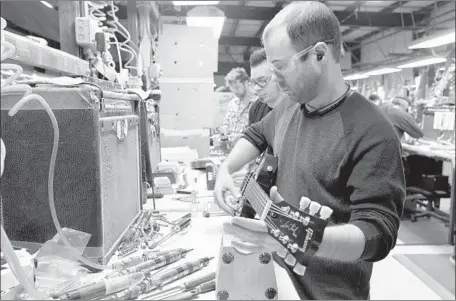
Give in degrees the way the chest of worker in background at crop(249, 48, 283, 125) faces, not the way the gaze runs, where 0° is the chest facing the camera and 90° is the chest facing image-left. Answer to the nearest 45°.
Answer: approximately 45°

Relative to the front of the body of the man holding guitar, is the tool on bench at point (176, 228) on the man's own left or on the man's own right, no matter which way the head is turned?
on the man's own right

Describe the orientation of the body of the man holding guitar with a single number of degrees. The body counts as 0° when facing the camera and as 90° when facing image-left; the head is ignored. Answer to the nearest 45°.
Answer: approximately 45°

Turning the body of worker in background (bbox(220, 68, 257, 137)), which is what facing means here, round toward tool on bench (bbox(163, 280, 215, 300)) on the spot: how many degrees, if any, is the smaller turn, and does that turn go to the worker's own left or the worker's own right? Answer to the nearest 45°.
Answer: approximately 45° to the worker's own left

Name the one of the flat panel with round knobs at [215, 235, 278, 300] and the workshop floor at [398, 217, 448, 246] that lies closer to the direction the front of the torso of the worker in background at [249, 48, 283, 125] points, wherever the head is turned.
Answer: the flat panel with round knobs

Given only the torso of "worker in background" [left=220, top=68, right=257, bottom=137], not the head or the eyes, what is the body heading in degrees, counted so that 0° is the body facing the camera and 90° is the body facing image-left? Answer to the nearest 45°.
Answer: approximately 45°
